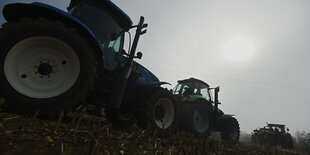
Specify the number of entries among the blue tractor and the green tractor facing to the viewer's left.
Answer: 0

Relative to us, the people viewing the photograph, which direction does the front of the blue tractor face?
facing away from the viewer and to the right of the viewer

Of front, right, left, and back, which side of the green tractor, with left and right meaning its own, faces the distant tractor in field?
front

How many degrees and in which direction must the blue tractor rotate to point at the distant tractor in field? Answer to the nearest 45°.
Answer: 0° — it already faces it

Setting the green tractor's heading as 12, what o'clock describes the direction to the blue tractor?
The blue tractor is roughly at 5 o'clock from the green tractor.

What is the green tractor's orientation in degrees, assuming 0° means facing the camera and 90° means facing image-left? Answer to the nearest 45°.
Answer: approximately 225°

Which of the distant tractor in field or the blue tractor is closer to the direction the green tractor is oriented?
the distant tractor in field

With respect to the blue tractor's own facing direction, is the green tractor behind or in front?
in front
